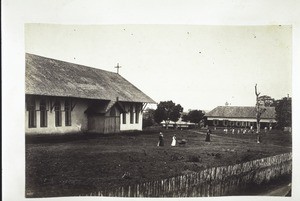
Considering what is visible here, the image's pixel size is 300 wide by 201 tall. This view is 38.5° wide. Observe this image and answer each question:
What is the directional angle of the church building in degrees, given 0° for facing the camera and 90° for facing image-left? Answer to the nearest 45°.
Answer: approximately 315°

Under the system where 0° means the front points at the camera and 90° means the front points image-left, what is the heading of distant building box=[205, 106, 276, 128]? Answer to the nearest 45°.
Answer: approximately 0°

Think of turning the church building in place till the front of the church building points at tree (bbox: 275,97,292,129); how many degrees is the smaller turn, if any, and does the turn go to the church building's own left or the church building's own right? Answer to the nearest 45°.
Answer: approximately 45° to the church building's own left
